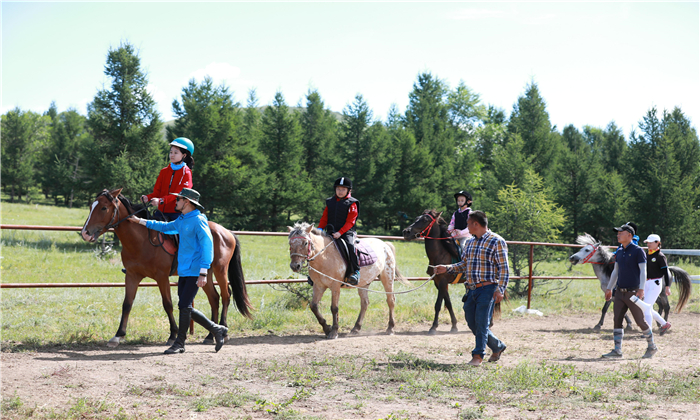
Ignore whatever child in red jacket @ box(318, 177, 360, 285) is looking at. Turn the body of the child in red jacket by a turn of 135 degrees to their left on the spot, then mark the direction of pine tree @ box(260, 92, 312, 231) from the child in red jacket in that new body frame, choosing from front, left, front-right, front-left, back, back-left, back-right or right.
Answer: left

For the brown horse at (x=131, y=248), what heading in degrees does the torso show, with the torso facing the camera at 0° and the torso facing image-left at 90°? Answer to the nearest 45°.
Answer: approximately 45°

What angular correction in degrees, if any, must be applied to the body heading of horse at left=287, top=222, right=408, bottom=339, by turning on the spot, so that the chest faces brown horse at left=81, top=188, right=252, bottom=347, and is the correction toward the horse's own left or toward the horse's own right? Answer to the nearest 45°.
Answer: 0° — it already faces it

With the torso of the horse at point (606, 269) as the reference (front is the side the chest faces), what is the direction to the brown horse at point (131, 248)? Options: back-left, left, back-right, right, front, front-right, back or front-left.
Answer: front-left

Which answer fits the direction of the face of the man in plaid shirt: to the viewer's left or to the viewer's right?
to the viewer's left

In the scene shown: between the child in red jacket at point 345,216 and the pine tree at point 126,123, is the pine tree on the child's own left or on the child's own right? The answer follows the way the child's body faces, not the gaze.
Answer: on the child's own right

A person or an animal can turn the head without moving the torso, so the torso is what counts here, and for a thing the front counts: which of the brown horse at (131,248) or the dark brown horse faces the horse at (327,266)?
the dark brown horse

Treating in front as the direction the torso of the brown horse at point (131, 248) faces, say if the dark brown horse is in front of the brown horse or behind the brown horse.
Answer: behind

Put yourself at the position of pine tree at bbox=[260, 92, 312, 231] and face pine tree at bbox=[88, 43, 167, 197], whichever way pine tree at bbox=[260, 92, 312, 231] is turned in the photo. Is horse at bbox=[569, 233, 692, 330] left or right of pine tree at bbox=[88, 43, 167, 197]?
left

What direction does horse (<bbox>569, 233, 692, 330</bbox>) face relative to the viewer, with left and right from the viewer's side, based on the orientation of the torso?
facing to the left of the viewer
